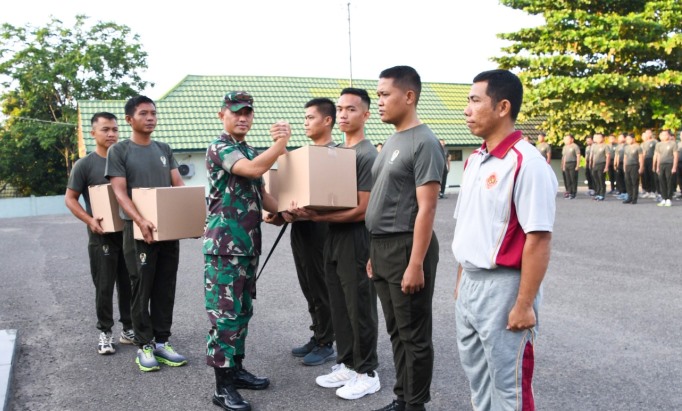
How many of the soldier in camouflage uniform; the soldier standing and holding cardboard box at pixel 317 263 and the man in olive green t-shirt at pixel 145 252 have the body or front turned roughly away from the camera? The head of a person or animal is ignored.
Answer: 0

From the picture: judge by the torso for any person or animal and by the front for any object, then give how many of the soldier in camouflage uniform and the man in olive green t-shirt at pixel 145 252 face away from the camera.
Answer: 0

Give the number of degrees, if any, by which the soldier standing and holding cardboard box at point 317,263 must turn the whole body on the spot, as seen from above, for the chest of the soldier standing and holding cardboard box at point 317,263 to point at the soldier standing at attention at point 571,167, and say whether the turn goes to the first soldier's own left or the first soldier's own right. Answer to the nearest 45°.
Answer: approximately 180°

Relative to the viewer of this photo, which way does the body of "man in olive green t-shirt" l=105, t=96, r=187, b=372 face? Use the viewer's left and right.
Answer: facing the viewer and to the right of the viewer

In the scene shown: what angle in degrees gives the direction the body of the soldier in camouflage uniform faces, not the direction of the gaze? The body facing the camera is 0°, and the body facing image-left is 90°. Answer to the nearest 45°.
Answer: approximately 315°

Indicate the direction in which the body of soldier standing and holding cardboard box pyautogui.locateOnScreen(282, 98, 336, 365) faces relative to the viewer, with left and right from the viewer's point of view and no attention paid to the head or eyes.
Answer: facing the viewer and to the left of the viewer

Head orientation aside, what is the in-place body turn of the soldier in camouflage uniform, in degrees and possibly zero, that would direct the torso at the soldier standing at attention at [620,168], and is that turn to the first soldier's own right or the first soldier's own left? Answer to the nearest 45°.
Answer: approximately 90° to the first soldier's own left

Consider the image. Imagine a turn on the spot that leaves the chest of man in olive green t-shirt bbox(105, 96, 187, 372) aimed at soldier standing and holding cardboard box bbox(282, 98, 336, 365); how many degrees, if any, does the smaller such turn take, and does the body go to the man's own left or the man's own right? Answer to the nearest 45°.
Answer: approximately 45° to the man's own left

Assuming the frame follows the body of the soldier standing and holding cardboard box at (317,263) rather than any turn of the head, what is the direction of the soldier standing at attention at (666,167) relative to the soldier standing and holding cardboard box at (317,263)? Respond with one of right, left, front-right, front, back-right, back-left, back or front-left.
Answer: back

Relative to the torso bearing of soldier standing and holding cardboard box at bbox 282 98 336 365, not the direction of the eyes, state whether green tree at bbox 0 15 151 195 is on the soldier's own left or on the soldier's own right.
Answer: on the soldier's own right

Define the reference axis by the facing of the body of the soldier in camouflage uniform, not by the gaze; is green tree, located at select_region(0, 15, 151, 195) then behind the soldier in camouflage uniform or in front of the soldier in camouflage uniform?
behind

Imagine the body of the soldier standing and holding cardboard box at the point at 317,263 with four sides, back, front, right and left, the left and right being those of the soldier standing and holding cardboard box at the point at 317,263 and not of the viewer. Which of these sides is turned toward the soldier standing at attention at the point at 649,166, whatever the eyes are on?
back

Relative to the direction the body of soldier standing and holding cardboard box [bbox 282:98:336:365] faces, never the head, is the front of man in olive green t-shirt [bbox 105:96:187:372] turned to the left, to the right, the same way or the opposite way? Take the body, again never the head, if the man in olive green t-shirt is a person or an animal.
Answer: to the left
